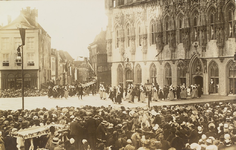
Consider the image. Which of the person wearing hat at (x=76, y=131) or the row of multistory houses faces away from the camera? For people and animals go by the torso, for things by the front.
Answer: the person wearing hat

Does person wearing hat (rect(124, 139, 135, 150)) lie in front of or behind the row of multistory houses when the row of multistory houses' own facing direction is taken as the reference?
in front

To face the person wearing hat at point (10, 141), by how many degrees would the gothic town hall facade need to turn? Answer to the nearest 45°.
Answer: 0° — it already faces them

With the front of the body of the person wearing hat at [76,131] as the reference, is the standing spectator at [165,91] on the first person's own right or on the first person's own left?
on the first person's own right

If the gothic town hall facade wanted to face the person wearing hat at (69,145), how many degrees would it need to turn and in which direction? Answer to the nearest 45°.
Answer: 0° — it already faces them

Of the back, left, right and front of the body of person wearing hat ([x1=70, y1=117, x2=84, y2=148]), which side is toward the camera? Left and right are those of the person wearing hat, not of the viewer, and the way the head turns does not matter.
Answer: back

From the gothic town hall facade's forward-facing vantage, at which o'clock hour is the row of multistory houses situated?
The row of multistory houses is roughly at 3 o'clock from the gothic town hall facade.

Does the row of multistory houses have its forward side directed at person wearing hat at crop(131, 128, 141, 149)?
yes

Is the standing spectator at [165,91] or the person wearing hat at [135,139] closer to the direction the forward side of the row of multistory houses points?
the person wearing hat

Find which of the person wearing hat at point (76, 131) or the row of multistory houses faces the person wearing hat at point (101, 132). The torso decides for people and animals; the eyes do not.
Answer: the row of multistory houses

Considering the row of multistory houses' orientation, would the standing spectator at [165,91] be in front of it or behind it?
in front

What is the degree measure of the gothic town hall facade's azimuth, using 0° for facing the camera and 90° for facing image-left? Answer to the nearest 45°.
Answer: approximately 45°

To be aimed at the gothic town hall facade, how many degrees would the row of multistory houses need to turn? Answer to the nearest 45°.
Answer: approximately 45° to its left
